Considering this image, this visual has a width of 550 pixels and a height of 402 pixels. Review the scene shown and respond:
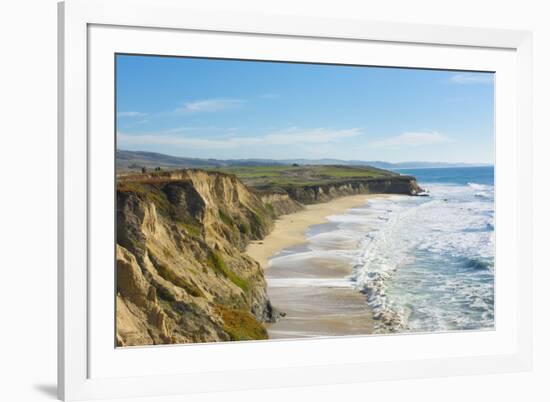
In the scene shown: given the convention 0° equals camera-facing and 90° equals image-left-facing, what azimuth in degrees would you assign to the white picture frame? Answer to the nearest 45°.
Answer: approximately 315°
